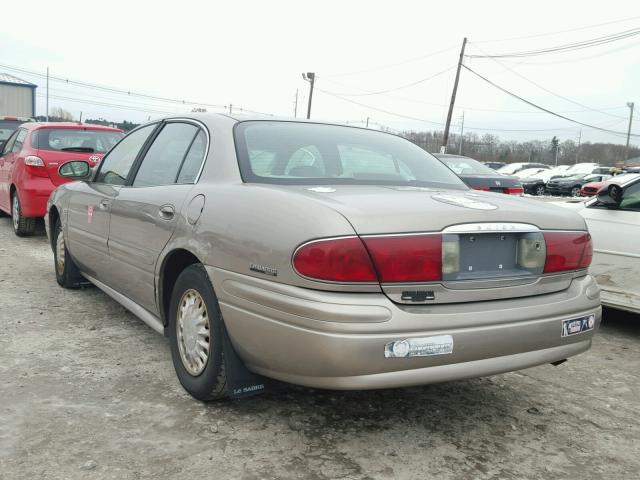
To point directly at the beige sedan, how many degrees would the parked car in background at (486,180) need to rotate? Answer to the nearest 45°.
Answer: approximately 135° to its left

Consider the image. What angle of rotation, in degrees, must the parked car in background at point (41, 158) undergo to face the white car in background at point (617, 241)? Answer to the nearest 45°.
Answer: approximately 180°

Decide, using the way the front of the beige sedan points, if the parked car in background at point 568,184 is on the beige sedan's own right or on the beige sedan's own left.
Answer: on the beige sedan's own right

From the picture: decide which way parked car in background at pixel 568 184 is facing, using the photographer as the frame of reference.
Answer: facing the viewer and to the left of the viewer

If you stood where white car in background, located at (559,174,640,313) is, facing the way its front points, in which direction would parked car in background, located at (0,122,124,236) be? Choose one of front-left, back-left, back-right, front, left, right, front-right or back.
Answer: front-left

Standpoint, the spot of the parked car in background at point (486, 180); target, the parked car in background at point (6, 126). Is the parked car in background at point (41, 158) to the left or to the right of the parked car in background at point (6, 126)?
left

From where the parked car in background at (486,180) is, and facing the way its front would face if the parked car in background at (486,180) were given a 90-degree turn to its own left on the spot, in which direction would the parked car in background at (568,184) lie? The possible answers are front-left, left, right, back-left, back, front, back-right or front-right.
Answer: back-right

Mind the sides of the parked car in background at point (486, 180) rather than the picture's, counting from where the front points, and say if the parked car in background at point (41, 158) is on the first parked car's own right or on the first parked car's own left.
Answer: on the first parked car's own left

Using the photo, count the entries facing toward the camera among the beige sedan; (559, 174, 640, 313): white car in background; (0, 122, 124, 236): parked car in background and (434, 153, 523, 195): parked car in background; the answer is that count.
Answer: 0

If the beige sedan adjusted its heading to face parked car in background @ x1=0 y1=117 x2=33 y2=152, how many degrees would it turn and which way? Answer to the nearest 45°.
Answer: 0° — it already faces it

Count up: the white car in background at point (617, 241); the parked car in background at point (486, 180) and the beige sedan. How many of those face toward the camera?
0

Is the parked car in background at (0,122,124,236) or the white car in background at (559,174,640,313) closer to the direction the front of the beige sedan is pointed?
the parked car in background
